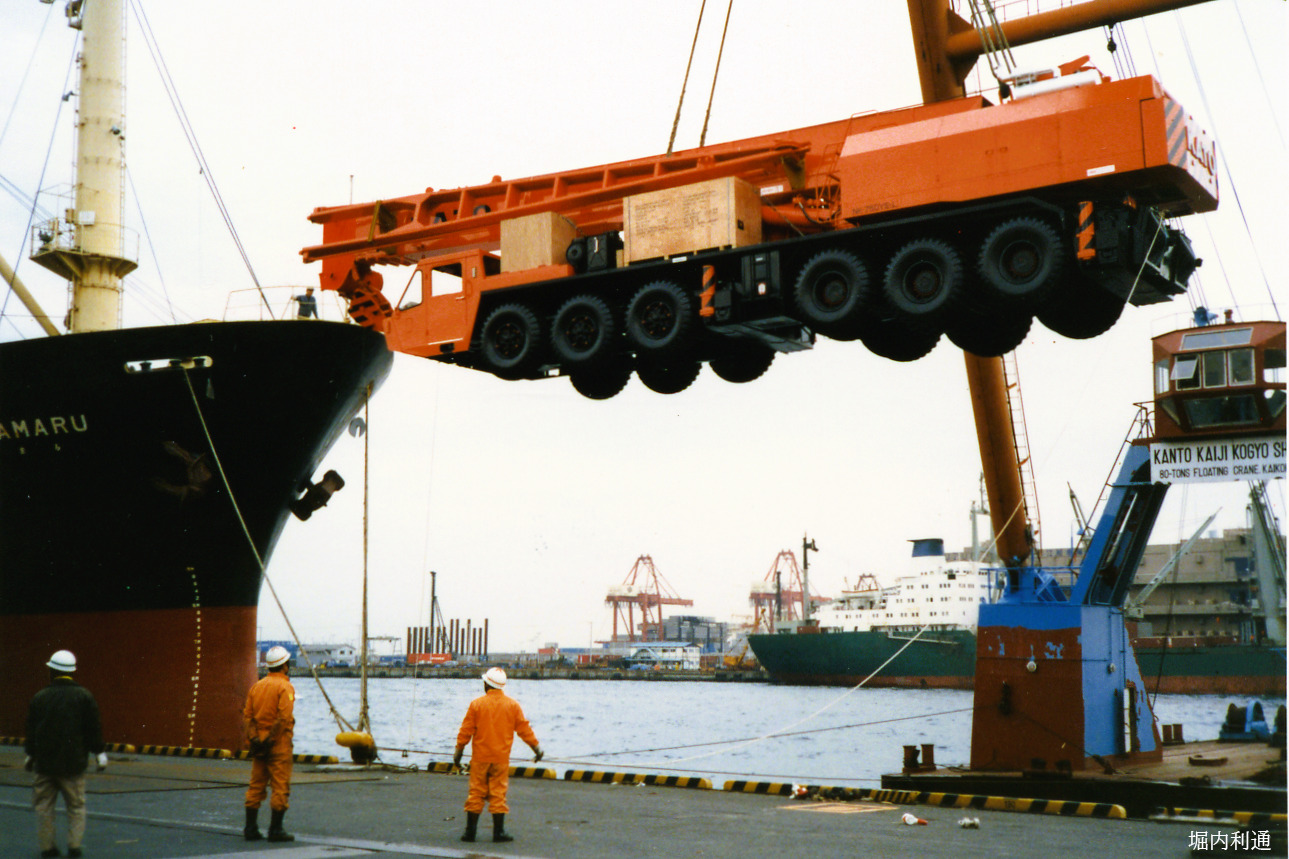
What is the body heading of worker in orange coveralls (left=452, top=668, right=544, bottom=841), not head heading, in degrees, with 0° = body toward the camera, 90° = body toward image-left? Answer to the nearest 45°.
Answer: approximately 180°

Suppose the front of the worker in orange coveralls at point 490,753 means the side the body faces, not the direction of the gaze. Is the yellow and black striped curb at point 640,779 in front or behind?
in front

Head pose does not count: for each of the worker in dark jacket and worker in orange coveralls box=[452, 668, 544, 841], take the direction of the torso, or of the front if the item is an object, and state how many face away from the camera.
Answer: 2

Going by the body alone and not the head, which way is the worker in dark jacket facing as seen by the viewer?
away from the camera

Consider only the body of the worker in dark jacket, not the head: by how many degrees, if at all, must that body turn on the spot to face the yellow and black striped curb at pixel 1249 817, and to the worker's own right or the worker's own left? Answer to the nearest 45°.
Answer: approximately 90° to the worker's own right

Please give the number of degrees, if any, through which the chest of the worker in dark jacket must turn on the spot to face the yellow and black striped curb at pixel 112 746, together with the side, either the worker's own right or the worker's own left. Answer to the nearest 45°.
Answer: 0° — they already face it

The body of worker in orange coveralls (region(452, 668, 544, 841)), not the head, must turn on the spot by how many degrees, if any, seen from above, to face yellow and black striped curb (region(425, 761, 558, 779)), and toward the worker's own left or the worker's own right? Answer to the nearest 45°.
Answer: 0° — they already face it

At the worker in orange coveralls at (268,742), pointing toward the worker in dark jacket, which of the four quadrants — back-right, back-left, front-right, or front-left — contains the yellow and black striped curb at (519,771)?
back-right

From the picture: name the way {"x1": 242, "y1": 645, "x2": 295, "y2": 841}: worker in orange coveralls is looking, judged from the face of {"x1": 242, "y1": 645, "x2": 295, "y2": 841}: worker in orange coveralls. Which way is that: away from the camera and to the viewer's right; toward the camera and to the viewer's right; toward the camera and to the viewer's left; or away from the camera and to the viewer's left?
away from the camera and to the viewer's right
